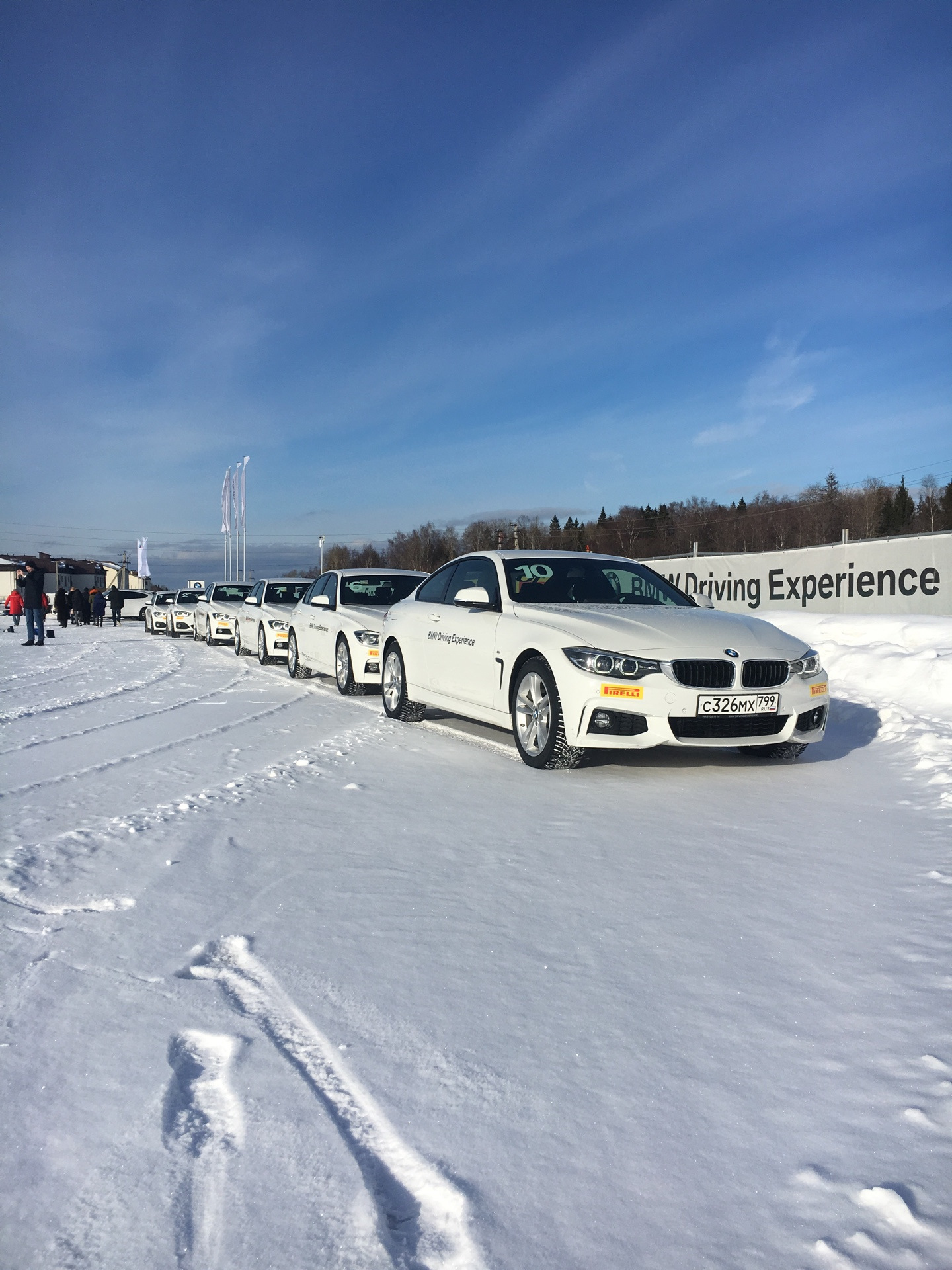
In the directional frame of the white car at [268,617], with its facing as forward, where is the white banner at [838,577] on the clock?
The white banner is roughly at 11 o'clock from the white car.

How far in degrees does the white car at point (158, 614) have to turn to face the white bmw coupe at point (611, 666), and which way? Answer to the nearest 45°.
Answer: approximately 45° to its right

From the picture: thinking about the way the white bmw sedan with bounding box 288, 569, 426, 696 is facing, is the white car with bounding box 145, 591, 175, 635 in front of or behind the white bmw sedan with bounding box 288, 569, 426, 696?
behind

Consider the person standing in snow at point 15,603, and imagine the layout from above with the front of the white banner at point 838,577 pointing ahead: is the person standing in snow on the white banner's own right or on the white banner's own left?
on the white banner's own right

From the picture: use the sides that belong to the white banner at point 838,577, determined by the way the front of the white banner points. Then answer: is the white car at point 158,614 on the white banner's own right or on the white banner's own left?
on the white banner's own right

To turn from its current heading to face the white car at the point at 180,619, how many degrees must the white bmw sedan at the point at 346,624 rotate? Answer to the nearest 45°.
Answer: approximately 135° to its left

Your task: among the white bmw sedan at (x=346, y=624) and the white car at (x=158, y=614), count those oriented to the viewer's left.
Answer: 0

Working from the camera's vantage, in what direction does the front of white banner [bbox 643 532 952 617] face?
facing the viewer and to the left of the viewer

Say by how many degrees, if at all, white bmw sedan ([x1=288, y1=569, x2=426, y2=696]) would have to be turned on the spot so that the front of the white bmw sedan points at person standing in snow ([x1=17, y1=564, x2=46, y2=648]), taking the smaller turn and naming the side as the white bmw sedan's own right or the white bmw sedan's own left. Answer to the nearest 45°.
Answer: approximately 180°

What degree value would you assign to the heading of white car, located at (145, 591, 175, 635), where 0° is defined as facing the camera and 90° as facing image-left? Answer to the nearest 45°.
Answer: approximately 315°

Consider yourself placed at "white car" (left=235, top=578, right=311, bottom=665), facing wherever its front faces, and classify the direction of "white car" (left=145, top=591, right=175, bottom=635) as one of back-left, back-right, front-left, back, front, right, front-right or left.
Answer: back-left

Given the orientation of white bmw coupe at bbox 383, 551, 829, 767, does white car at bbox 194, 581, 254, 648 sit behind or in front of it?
behind

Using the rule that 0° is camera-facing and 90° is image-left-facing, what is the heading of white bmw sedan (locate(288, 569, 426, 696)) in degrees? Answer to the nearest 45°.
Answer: approximately 315°

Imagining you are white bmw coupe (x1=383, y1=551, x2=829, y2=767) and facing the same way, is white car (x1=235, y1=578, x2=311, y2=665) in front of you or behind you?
behind
